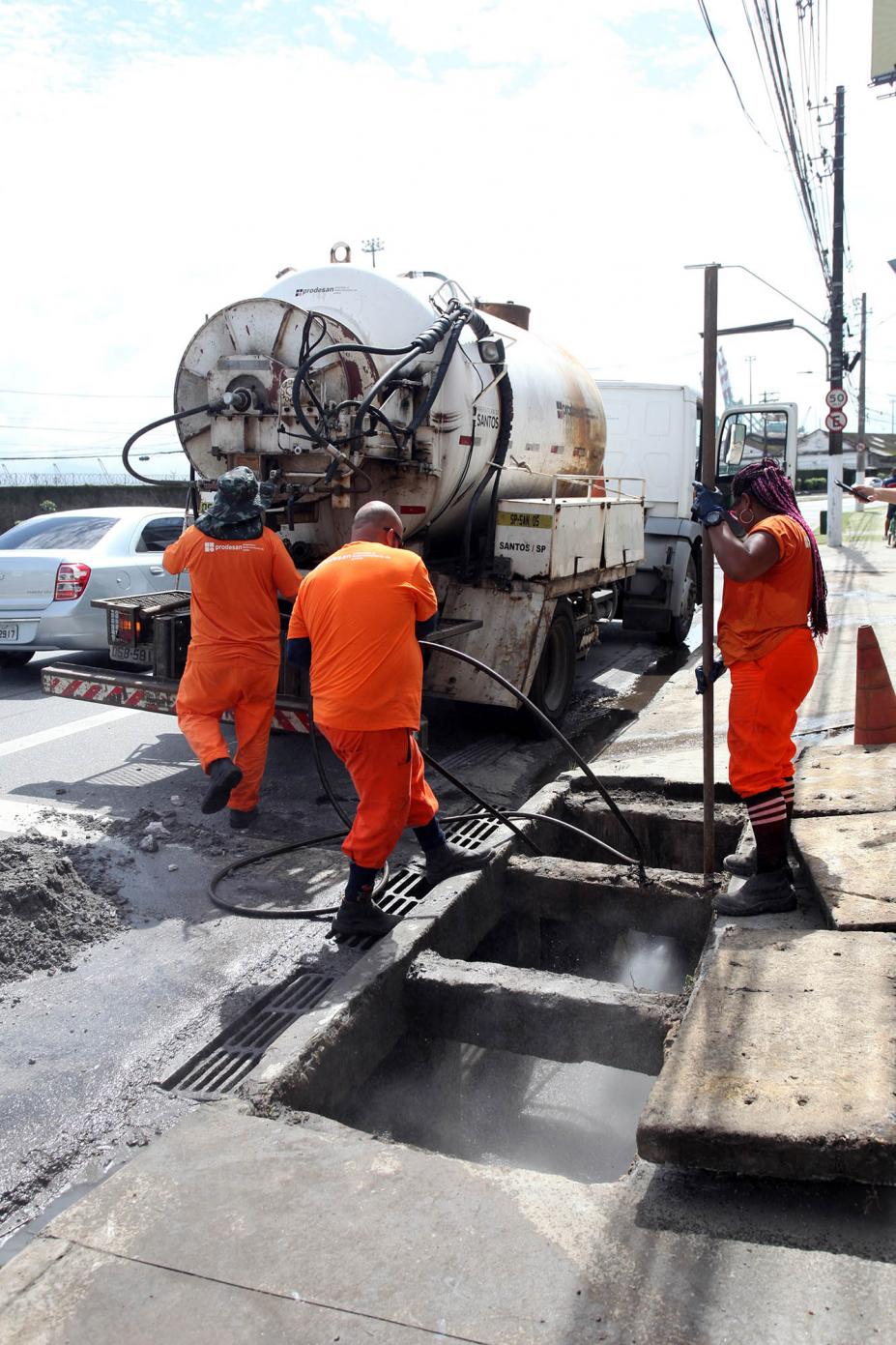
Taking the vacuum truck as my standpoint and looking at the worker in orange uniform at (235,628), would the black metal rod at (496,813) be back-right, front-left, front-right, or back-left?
front-left

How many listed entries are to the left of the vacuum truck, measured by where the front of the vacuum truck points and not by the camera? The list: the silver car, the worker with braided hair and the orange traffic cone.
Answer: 1

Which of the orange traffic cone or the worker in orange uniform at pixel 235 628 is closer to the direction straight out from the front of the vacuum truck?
the orange traffic cone

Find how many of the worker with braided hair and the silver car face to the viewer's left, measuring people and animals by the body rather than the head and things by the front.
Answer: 1

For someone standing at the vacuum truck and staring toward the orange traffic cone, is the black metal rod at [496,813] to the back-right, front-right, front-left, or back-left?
front-right

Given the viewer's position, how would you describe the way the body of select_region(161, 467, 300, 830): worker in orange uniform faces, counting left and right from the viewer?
facing away from the viewer

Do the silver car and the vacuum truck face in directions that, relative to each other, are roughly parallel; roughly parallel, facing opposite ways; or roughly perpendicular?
roughly parallel

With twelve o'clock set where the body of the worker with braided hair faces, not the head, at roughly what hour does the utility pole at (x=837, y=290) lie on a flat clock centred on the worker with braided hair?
The utility pole is roughly at 3 o'clock from the worker with braided hair.

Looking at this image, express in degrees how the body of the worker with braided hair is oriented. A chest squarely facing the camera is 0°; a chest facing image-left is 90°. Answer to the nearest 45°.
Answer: approximately 90°

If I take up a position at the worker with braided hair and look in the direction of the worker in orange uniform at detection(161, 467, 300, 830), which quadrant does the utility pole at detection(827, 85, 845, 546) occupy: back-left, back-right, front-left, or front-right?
front-right

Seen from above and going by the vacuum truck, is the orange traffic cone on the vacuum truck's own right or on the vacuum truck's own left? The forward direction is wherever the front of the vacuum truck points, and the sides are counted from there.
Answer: on the vacuum truck's own right

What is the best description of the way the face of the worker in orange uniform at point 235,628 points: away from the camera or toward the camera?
away from the camera

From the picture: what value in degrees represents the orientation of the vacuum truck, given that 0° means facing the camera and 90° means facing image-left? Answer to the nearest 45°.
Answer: approximately 225°

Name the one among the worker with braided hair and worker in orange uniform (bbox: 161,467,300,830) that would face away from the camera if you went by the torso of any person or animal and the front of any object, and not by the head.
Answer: the worker in orange uniform

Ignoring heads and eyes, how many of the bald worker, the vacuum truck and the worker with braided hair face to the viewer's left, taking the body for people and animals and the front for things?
1
